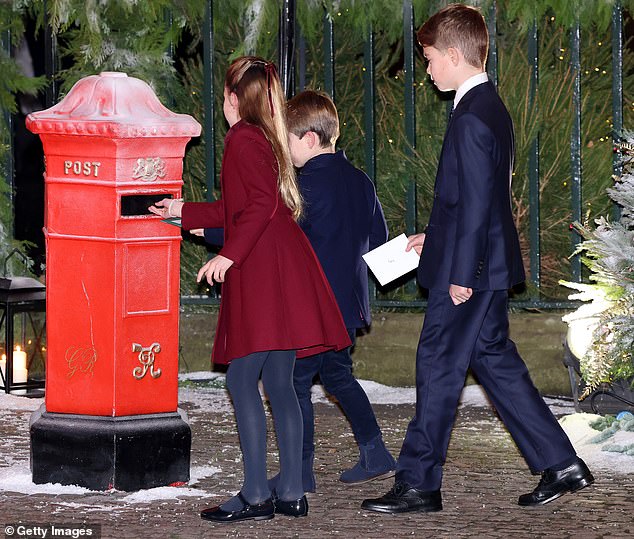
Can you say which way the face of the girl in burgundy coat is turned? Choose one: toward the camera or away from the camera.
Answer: away from the camera

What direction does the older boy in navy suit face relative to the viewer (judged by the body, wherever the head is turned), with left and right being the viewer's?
facing to the left of the viewer

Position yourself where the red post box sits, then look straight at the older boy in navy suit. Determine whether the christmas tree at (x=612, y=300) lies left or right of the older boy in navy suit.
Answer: left

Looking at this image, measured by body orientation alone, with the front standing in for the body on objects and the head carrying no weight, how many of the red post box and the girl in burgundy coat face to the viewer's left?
1

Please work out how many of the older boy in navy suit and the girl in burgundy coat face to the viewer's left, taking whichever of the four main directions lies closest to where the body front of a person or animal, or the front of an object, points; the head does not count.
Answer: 2

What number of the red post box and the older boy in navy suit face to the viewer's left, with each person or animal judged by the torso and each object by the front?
1

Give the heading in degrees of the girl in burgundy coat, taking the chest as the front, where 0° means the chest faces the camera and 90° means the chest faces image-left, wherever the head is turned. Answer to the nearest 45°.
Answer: approximately 90°

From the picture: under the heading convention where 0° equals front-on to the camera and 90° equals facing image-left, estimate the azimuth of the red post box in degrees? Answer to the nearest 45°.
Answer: approximately 315°

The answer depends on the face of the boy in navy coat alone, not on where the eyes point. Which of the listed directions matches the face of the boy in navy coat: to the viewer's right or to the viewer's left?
to the viewer's left

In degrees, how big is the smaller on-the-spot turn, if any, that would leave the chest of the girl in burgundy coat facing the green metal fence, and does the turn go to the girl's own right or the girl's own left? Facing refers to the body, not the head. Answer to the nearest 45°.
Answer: approximately 90° to the girl's own right

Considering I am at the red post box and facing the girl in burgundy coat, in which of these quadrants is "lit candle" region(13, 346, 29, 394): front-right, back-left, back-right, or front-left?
back-left

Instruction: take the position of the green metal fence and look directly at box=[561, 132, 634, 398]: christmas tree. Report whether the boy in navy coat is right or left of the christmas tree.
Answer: right
